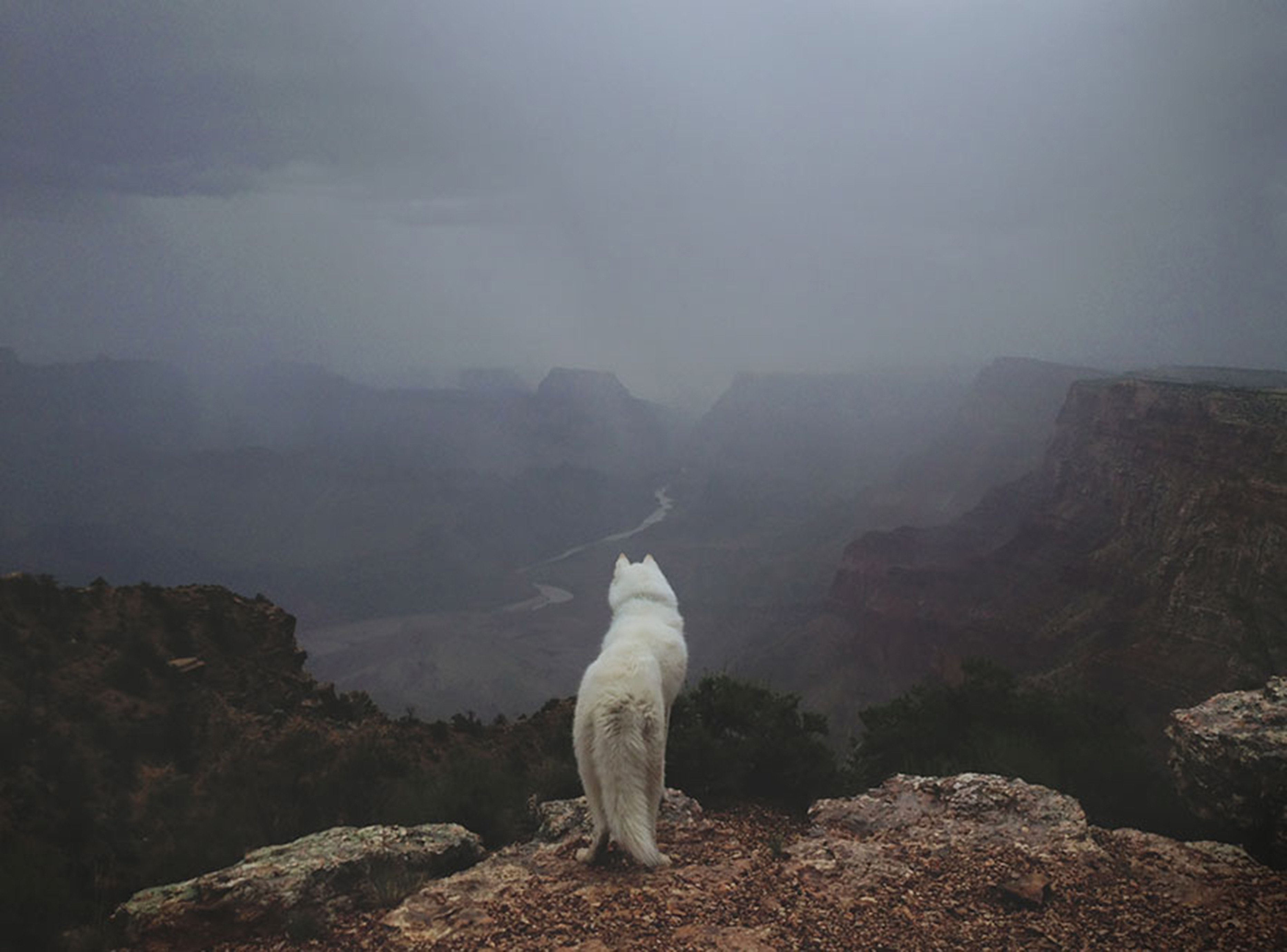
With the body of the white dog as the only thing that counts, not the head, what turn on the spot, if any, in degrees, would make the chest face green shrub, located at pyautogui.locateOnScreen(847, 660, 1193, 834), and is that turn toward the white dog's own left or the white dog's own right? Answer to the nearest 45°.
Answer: approximately 45° to the white dog's own right

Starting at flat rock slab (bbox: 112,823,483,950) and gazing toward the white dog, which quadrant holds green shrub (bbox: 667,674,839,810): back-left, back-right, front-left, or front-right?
front-left

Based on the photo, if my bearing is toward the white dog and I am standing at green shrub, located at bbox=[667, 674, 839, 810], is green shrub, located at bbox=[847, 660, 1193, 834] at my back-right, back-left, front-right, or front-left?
back-left

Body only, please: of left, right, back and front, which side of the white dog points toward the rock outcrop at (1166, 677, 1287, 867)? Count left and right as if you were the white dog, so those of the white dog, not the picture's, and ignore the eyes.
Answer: right

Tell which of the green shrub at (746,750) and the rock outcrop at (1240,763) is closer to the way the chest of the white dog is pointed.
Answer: the green shrub

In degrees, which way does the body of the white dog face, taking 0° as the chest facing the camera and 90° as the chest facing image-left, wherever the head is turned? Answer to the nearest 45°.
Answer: approximately 180°

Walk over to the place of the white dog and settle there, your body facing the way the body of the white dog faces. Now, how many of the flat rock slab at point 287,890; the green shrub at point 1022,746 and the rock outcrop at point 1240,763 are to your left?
1

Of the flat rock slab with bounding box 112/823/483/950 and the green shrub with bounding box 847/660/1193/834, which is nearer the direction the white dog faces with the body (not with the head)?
the green shrub

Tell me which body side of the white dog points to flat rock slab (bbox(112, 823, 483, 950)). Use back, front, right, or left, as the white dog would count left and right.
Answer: left
